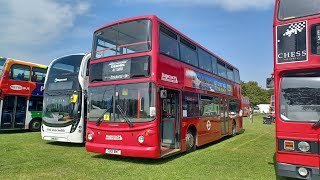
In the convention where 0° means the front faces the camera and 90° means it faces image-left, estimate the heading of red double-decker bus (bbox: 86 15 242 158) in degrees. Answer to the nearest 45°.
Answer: approximately 45°

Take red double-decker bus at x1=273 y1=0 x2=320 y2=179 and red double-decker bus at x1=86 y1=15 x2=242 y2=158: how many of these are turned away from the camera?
0

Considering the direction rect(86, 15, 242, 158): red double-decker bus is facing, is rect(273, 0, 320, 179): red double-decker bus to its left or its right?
on its left

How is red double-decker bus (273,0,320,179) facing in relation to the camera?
toward the camera

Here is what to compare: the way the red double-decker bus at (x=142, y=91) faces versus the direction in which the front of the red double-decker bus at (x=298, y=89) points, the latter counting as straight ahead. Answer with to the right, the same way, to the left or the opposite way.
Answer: the same way

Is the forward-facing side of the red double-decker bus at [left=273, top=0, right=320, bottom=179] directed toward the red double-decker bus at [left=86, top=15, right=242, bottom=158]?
no
